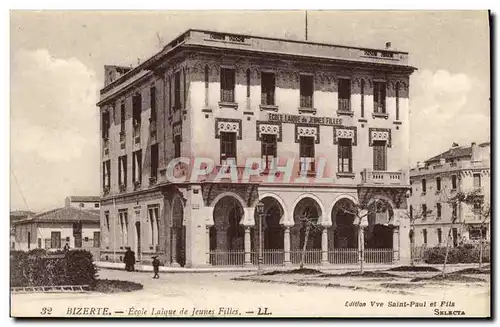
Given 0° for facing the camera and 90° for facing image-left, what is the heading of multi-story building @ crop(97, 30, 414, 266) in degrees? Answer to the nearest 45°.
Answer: approximately 315°

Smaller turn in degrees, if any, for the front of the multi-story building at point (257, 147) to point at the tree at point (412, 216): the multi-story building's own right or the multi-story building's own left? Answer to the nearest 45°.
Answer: approximately 45° to the multi-story building's own left

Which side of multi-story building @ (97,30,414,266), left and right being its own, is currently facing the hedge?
right
